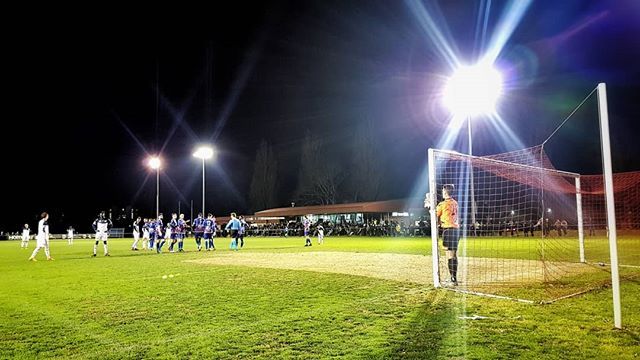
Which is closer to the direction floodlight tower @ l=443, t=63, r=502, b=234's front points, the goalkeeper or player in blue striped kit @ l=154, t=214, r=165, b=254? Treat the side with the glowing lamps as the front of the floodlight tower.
the goalkeeper

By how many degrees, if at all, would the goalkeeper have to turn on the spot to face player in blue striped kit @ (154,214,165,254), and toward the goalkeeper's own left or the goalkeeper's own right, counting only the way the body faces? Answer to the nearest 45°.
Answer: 0° — they already face them

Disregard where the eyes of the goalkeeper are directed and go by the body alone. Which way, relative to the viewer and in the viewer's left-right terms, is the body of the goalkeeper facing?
facing away from the viewer and to the left of the viewer

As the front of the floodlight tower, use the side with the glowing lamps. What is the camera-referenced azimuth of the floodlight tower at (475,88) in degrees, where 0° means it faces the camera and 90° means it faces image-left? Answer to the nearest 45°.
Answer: approximately 0°

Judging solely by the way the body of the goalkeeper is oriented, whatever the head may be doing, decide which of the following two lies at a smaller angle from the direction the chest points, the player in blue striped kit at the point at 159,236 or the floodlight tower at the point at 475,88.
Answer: the player in blue striped kit

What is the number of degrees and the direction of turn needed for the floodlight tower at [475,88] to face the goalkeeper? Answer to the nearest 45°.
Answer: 0° — it already faces them

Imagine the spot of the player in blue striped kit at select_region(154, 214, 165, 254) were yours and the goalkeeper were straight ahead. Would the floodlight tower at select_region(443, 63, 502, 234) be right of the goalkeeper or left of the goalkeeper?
left

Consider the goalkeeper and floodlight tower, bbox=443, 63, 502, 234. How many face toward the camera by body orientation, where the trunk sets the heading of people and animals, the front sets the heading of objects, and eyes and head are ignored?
1

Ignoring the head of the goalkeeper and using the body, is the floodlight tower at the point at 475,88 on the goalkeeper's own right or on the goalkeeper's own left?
on the goalkeeper's own right
